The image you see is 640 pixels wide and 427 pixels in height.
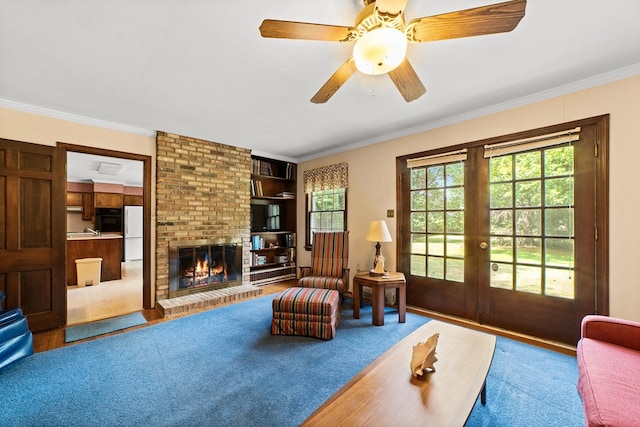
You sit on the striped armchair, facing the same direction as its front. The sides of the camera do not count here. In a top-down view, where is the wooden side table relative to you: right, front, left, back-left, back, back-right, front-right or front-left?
left

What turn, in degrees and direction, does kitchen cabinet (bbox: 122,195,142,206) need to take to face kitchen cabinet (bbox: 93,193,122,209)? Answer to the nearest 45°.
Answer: approximately 90° to its right

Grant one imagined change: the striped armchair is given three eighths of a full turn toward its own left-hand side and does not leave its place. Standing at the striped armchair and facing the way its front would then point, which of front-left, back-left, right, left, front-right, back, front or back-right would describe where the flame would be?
back

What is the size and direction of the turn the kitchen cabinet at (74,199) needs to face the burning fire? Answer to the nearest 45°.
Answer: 0° — it already faces it

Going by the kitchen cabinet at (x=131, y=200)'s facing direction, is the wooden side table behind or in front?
in front

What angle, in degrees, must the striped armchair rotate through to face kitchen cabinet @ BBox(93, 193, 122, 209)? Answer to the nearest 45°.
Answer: approximately 90° to its right

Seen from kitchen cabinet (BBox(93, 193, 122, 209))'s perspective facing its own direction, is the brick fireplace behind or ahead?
ahead

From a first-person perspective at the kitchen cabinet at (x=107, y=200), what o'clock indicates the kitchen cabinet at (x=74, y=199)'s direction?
the kitchen cabinet at (x=74, y=199) is roughly at 4 o'clock from the kitchen cabinet at (x=107, y=200).

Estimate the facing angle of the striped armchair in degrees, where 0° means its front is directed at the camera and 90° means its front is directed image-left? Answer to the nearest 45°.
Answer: approximately 45°

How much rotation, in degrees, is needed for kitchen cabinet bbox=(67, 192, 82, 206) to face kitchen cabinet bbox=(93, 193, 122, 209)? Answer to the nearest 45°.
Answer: approximately 45° to its left

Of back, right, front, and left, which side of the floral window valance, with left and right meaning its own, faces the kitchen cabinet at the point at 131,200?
right

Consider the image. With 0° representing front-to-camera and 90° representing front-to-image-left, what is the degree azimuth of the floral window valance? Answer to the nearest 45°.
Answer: approximately 45°

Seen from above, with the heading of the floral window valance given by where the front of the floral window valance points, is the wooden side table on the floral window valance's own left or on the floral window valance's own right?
on the floral window valance's own left

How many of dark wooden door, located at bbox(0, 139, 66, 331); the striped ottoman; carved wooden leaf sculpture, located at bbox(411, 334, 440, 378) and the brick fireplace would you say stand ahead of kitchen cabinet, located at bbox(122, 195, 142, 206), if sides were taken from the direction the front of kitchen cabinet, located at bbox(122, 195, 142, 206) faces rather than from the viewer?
4
